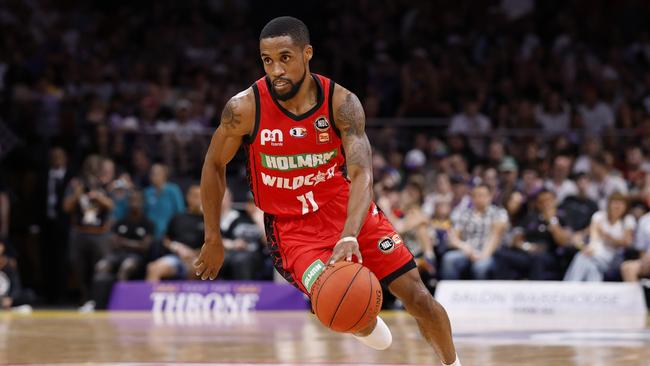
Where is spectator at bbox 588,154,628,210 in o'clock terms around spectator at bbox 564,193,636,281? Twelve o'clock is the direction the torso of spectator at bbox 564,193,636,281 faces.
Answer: spectator at bbox 588,154,628,210 is roughly at 6 o'clock from spectator at bbox 564,193,636,281.

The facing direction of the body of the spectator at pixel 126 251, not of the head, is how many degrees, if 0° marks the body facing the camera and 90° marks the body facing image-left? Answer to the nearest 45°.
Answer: approximately 45°

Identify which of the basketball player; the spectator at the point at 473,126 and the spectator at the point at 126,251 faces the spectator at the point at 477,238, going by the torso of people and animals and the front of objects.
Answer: the spectator at the point at 473,126

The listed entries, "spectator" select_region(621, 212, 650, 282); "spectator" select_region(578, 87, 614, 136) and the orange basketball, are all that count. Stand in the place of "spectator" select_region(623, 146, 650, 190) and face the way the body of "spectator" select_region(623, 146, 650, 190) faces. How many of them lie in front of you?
2

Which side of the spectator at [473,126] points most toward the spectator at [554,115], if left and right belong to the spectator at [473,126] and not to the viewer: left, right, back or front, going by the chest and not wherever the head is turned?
left

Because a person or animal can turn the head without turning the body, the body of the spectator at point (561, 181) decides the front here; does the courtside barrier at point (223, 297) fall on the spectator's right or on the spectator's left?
on the spectator's right

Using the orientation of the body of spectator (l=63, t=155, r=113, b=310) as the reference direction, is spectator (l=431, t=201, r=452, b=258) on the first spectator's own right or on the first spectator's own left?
on the first spectator's own left
